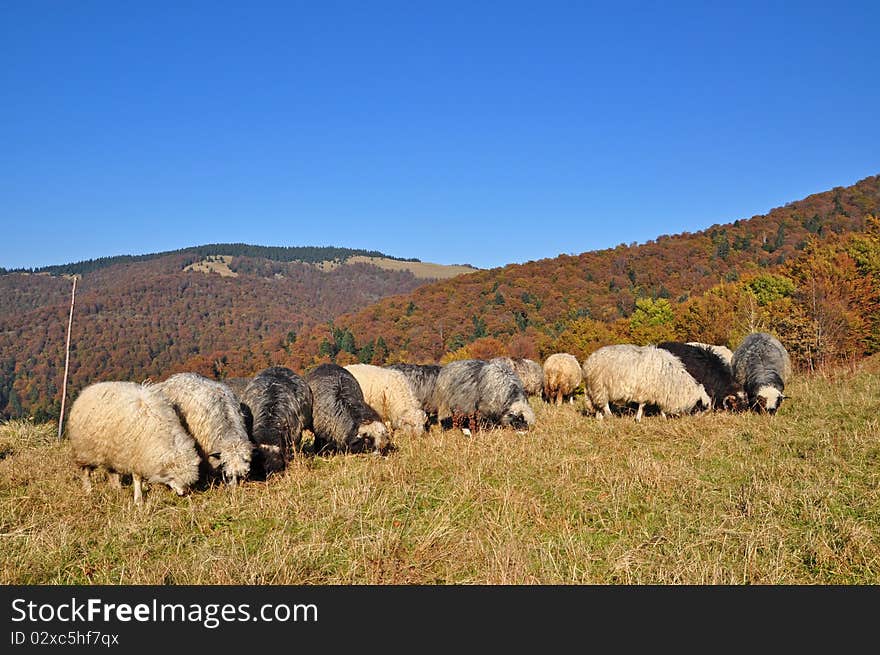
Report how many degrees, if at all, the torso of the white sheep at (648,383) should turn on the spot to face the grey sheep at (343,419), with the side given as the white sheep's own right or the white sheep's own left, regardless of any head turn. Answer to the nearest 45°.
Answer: approximately 135° to the white sheep's own right

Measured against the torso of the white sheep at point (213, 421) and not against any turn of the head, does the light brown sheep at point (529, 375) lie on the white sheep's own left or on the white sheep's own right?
on the white sheep's own left

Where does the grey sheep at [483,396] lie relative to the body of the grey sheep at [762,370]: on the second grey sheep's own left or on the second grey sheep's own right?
on the second grey sheep's own right

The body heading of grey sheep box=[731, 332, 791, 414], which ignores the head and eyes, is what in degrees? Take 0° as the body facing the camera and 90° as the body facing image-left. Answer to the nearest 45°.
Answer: approximately 0°

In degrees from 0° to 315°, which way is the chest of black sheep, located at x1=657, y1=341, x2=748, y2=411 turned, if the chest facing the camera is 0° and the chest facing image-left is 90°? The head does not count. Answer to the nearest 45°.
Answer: approximately 315°

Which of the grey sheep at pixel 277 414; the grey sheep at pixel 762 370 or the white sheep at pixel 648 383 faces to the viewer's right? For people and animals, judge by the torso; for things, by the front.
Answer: the white sheep

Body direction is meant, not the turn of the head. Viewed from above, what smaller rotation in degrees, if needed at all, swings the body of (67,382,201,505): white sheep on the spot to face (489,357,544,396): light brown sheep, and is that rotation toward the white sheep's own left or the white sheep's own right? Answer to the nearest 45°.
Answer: approximately 90° to the white sheep's own left

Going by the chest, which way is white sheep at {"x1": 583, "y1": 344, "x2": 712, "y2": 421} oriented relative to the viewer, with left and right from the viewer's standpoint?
facing to the right of the viewer
